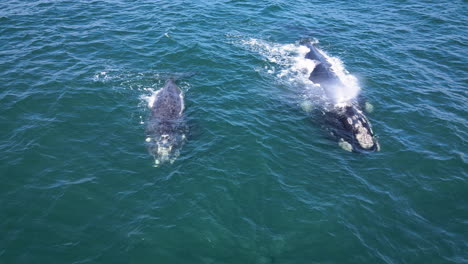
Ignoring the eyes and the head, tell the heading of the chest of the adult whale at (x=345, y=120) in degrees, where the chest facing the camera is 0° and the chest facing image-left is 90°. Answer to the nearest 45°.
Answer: approximately 315°

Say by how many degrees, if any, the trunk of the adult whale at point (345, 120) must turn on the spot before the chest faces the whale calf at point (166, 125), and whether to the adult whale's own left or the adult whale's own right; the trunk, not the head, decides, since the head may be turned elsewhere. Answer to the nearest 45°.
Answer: approximately 90° to the adult whale's own right
